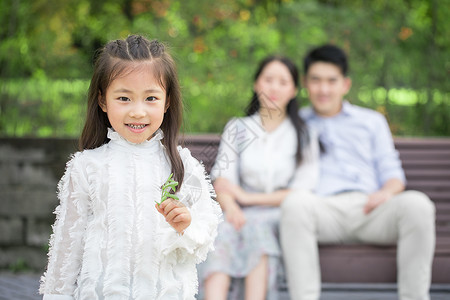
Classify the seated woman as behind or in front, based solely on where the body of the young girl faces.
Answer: behind

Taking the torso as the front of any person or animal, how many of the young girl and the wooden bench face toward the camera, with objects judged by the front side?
2

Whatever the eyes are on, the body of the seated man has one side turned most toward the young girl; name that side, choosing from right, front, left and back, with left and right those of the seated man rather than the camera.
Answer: front

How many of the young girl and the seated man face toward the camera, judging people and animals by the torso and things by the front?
2

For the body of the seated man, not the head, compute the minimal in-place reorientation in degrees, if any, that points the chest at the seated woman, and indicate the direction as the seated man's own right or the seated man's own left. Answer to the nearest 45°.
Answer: approximately 90° to the seated man's own right

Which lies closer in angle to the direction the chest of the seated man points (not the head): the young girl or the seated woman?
the young girl

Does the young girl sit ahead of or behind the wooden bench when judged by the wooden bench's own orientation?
ahead

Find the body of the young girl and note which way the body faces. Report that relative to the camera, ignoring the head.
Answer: toward the camera

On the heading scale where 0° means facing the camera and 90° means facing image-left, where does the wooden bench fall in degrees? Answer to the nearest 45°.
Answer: approximately 0°

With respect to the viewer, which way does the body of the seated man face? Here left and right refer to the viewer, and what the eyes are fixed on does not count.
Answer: facing the viewer
